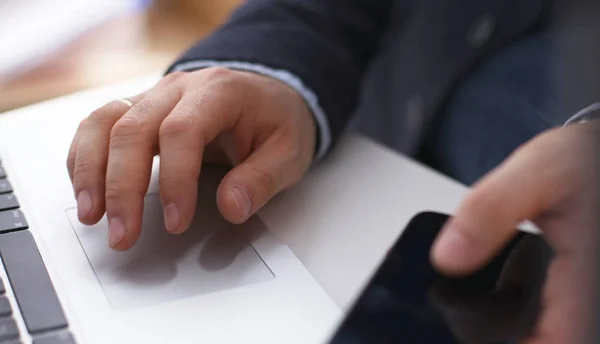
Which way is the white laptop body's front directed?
to the viewer's right
